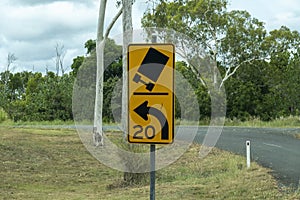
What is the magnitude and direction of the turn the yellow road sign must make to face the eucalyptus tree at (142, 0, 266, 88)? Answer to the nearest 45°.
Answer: approximately 180°

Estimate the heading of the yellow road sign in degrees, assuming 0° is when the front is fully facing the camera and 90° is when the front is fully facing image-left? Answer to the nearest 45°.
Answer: approximately 0°
